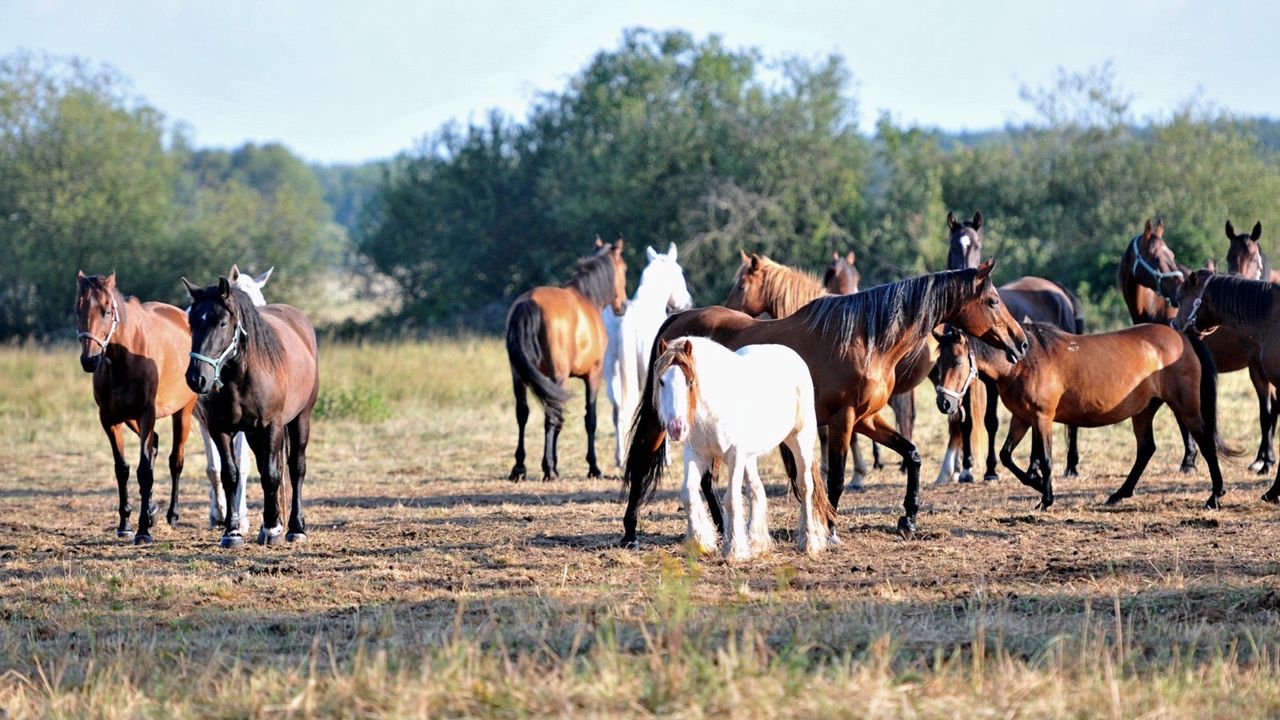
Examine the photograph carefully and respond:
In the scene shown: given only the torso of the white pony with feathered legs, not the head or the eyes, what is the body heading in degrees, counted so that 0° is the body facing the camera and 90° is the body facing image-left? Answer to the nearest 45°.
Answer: approximately 45°

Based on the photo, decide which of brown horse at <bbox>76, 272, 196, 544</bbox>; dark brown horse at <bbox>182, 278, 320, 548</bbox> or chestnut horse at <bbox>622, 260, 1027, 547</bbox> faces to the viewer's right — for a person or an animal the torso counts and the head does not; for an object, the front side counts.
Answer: the chestnut horse

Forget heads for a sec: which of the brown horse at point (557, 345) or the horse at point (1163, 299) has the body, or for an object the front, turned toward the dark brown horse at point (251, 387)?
the horse

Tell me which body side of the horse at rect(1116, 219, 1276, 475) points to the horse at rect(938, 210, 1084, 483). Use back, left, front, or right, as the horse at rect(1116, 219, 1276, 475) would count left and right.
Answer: front

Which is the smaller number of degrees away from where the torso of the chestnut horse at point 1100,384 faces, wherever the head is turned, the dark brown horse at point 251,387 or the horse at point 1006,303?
the dark brown horse

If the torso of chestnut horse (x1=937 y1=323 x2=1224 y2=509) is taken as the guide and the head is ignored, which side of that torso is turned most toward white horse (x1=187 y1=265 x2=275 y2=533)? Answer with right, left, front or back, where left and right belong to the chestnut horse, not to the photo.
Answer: front

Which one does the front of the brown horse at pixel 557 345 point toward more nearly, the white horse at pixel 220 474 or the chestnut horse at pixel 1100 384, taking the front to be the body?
the chestnut horse

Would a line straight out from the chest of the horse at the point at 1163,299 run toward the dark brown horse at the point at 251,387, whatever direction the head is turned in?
yes

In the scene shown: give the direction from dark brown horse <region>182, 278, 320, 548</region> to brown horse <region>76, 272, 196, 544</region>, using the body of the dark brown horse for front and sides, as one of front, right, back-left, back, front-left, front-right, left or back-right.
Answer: right

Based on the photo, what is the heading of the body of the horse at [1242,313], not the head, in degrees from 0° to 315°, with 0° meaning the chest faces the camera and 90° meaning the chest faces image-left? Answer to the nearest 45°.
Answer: approximately 90°

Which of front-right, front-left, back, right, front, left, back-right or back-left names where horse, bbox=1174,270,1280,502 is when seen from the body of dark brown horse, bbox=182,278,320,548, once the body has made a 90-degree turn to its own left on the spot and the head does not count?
front-left

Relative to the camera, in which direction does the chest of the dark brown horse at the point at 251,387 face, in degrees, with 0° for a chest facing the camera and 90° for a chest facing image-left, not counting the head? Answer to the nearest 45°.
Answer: approximately 45°

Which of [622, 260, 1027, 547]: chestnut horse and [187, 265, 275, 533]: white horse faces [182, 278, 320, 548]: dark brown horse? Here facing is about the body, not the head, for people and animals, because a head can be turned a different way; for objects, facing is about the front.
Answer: the white horse
